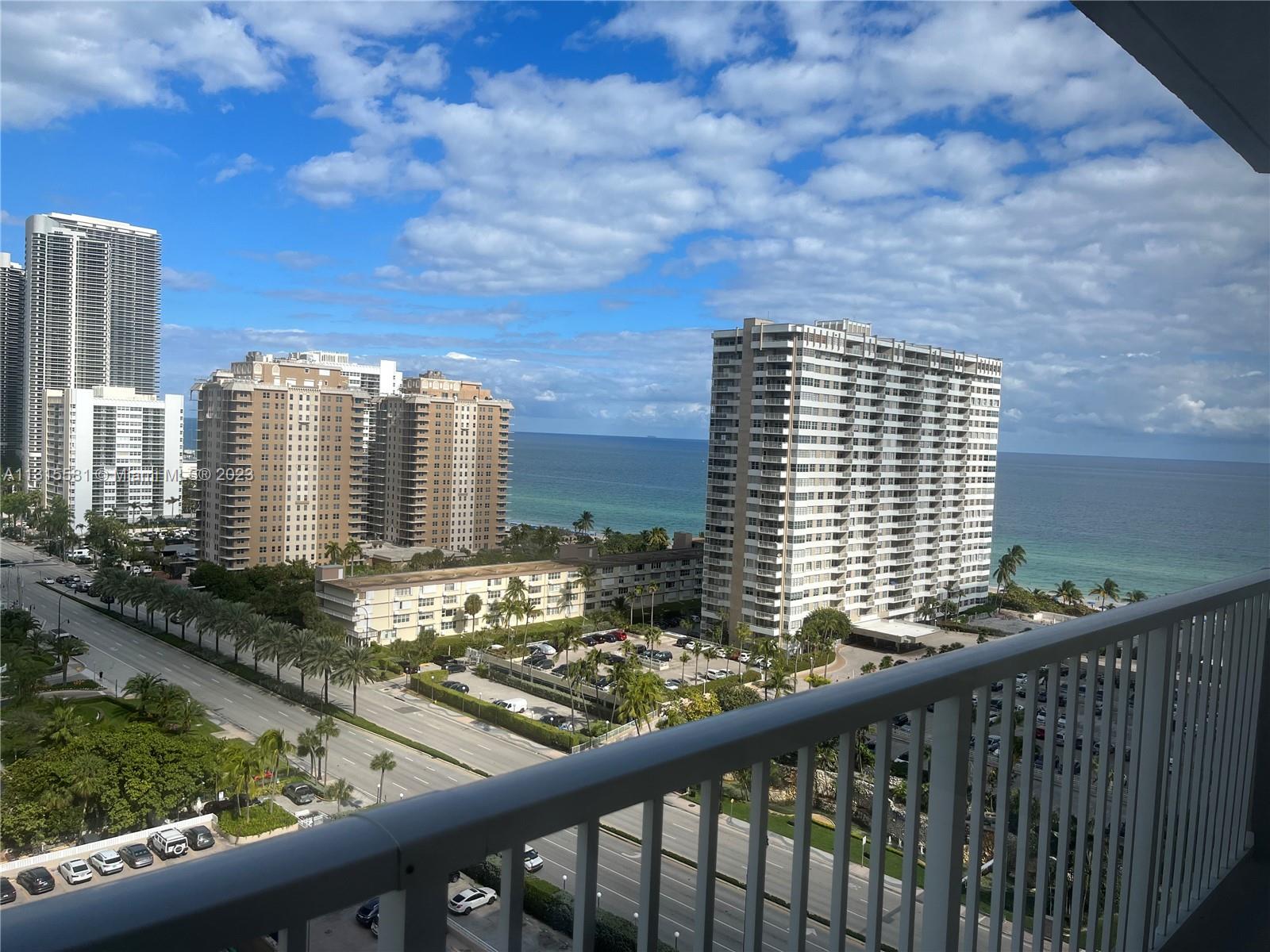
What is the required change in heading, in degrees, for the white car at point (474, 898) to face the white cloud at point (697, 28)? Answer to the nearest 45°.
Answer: approximately 45° to its left

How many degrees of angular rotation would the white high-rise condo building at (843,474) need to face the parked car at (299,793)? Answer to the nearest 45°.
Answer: approximately 45° to its right

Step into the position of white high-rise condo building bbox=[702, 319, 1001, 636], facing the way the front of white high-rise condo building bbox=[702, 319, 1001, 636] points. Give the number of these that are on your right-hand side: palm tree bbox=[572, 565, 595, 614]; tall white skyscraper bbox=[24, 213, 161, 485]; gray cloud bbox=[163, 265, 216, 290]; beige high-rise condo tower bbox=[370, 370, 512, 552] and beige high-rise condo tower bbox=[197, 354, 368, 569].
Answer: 5

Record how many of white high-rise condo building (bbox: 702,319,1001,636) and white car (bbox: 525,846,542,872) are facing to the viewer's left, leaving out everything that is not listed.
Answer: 0

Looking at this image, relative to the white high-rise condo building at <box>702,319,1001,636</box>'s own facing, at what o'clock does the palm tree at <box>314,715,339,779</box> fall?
The palm tree is roughly at 2 o'clock from the white high-rise condo building.

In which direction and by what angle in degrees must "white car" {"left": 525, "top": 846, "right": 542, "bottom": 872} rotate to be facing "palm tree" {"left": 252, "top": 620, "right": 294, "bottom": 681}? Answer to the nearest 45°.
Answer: approximately 135° to its left

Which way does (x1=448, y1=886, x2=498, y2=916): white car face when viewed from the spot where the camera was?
facing away from the viewer and to the right of the viewer

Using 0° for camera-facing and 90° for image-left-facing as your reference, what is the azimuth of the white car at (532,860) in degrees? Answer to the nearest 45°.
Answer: approximately 315°

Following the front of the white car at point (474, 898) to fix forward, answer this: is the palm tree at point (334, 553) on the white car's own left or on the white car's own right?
on the white car's own left

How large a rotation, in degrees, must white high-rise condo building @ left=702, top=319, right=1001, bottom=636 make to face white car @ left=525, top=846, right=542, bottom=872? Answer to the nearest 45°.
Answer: approximately 45° to its right

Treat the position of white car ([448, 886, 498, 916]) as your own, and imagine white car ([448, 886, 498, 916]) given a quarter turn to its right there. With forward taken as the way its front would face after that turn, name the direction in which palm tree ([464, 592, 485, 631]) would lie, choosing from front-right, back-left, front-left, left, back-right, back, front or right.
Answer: back-left

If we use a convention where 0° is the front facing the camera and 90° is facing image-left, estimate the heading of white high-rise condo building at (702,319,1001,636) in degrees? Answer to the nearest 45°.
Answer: approximately 315°

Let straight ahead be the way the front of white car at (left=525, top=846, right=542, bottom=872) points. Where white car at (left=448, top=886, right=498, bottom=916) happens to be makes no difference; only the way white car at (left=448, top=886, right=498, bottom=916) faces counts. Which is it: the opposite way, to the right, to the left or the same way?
to the left
